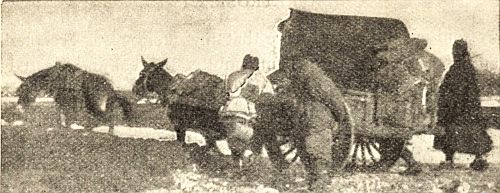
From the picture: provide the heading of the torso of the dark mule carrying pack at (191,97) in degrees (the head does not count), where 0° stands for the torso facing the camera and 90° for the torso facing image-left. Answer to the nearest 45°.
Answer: approximately 90°

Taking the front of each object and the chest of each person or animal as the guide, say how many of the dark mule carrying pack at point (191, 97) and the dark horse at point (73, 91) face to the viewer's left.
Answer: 2

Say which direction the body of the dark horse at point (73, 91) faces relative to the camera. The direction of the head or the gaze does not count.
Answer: to the viewer's left

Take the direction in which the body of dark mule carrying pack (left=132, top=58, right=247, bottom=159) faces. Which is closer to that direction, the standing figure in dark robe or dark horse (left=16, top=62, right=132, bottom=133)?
the dark horse

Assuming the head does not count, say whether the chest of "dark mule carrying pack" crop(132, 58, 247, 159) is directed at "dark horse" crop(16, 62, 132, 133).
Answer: yes

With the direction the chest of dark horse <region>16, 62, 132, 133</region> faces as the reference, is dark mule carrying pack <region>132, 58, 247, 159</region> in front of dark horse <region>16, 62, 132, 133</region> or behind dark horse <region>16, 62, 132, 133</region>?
behind

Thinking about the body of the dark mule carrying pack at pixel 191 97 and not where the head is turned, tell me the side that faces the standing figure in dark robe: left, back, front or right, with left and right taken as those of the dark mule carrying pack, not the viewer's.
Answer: back

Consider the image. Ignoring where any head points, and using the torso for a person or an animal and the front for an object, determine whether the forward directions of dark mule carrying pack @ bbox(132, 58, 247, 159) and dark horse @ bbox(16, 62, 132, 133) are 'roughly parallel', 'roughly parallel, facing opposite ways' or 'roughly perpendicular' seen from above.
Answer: roughly parallel

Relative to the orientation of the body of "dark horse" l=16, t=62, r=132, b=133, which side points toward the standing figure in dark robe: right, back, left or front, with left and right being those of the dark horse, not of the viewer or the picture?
back
